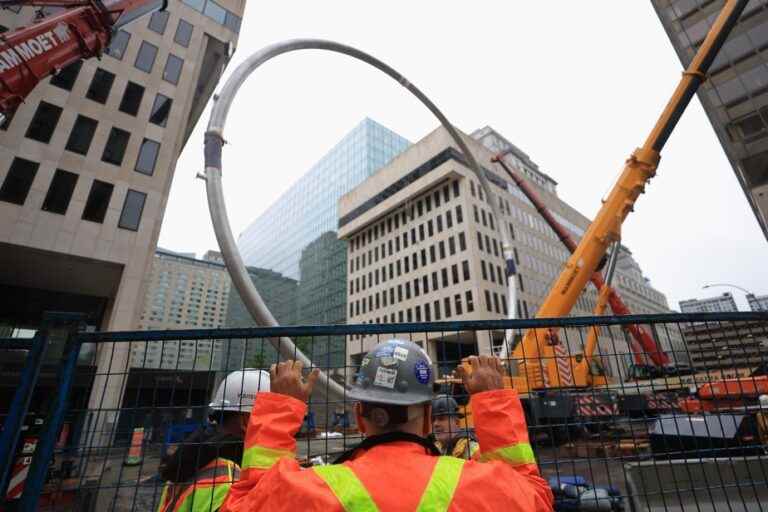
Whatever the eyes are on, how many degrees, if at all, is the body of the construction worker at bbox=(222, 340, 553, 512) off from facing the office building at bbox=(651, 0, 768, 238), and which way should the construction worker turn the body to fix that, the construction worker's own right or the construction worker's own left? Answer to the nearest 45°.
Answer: approximately 45° to the construction worker's own right

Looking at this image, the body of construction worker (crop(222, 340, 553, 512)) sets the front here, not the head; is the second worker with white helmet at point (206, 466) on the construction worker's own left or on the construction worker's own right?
on the construction worker's own left

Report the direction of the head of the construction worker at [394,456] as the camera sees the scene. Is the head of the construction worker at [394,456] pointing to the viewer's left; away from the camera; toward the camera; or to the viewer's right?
away from the camera

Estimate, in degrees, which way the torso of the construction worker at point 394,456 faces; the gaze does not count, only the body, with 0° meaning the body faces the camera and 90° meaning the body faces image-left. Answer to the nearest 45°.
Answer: approximately 180°

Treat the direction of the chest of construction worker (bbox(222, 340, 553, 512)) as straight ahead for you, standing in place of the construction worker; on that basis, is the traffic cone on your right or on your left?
on your left

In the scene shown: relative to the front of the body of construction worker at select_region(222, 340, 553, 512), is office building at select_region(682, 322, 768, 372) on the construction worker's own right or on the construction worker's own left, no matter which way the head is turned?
on the construction worker's own right
